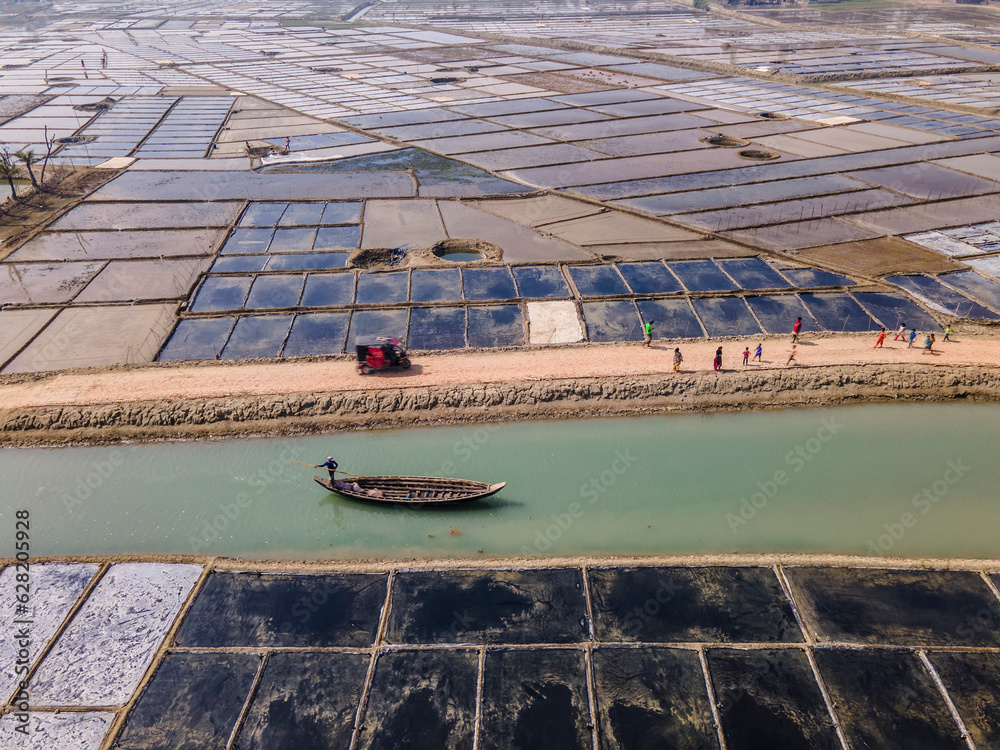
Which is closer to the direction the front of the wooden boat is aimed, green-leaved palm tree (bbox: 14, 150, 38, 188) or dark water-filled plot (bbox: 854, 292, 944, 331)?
the dark water-filled plot

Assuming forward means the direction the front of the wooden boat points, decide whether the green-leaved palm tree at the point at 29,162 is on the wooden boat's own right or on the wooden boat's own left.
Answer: on the wooden boat's own left

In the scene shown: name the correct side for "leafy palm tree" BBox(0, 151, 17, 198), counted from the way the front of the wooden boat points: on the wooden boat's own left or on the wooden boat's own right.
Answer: on the wooden boat's own left

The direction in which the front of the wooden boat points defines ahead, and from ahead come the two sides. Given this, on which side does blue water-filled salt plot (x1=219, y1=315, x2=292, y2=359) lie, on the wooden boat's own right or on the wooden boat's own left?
on the wooden boat's own left

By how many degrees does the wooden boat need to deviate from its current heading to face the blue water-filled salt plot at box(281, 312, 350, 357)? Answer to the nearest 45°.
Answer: approximately 90° to its left

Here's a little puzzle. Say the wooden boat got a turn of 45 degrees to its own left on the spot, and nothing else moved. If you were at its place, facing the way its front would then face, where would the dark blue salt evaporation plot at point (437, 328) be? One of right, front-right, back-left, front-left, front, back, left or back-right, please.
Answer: front-left

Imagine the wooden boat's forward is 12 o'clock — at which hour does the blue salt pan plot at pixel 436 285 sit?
The blue salt pan plot is roughly at 9 o'clock from the wooden boat.

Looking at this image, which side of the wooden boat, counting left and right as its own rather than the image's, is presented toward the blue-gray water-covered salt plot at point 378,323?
left

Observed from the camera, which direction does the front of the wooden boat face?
facing to the right of the viewer

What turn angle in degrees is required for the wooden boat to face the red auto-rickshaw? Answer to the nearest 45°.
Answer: approximately 90° to its left
